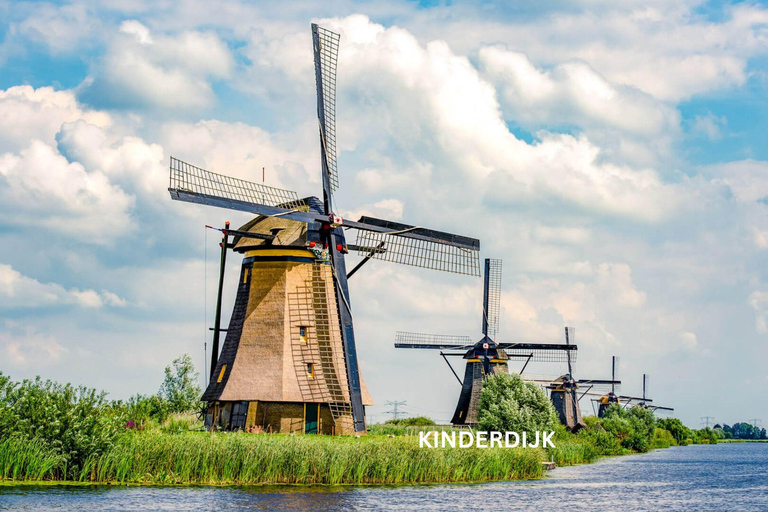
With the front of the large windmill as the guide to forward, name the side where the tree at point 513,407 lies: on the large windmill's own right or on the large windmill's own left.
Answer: on the large windmill's own left

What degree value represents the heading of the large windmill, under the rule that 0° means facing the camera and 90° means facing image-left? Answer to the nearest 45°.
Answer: approximately 315°

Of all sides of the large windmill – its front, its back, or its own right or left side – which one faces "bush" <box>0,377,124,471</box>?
right
